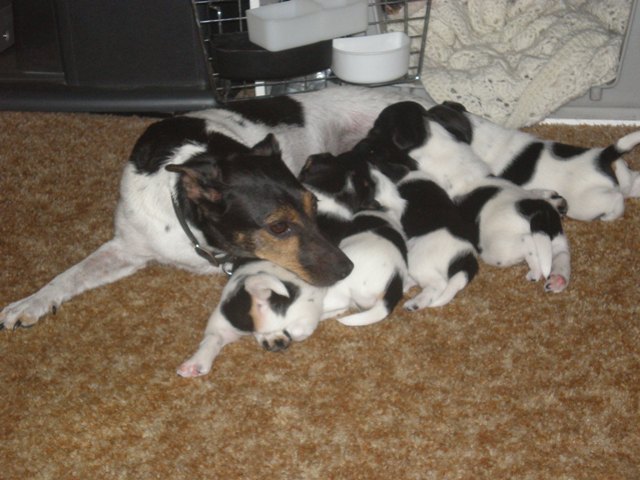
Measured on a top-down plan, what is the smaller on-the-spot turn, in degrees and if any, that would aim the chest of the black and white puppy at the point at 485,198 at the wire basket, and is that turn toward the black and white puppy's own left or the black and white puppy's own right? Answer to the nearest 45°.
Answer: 0° — it already faces it

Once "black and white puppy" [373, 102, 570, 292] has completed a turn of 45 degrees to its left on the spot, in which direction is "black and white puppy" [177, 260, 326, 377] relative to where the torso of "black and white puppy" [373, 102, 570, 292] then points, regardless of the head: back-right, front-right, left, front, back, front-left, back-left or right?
front-left

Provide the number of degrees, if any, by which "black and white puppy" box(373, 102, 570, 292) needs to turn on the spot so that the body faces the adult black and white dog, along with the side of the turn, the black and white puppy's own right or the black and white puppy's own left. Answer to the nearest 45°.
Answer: approximately 45° to the black and white puppy's own left

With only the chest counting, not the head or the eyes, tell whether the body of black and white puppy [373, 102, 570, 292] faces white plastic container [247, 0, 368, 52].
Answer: yes

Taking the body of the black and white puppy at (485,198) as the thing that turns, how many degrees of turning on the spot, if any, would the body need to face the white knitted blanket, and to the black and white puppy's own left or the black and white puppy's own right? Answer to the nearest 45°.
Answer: approximately 45° to the black and white puppy's own right

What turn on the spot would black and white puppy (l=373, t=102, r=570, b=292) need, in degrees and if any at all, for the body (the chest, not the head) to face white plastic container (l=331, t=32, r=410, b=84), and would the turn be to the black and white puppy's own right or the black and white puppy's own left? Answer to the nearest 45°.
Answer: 0° — it already faces it

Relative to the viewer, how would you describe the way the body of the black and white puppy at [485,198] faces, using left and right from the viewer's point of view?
facing away from the viewer and to the left of the viewer

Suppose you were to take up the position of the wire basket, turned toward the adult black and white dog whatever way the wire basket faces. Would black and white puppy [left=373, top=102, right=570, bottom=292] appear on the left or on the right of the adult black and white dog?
left
